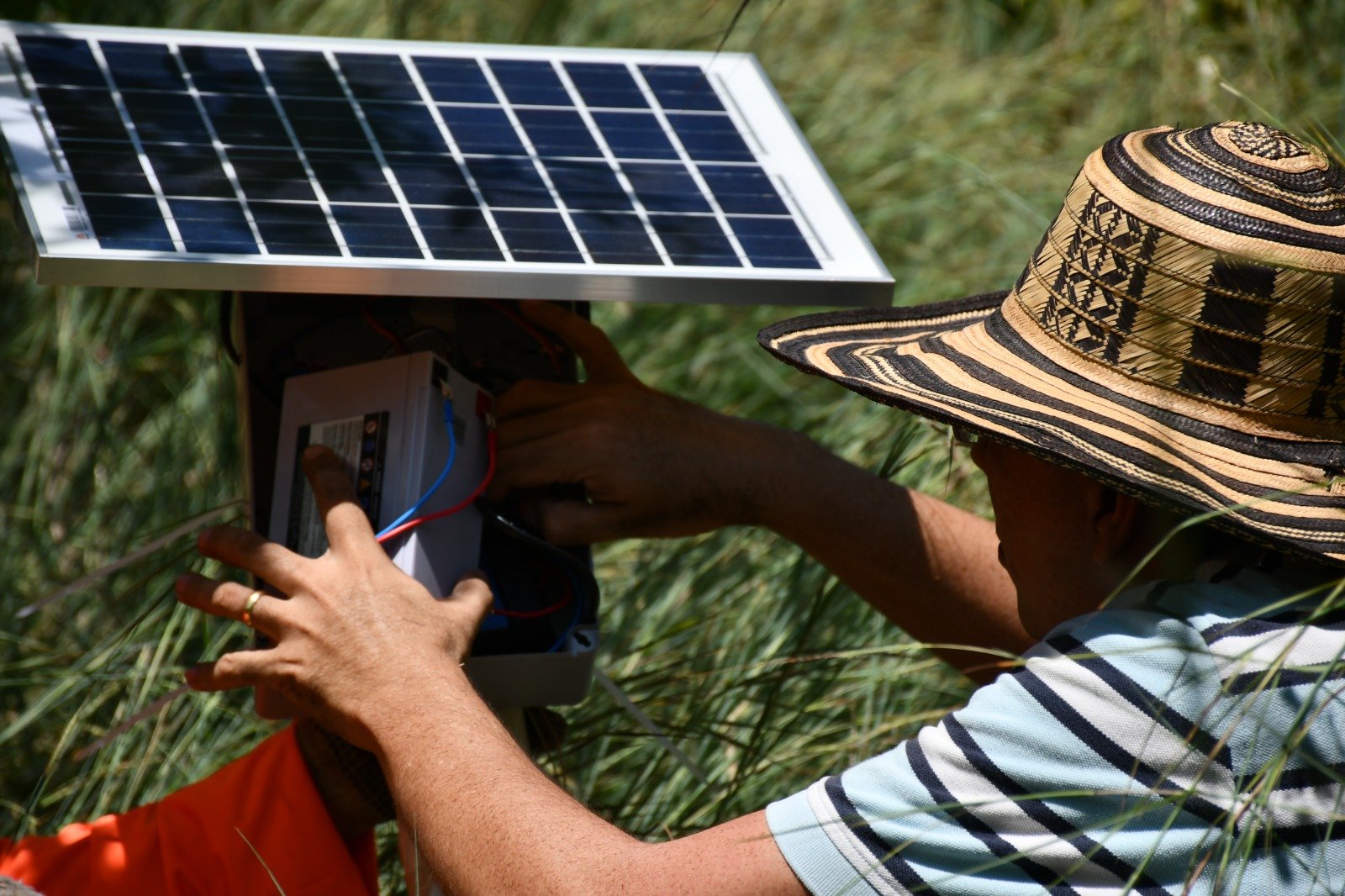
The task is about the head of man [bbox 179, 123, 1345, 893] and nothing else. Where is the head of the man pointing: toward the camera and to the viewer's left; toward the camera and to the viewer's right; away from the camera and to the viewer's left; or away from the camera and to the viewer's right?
away from the camera and to the viewer's left

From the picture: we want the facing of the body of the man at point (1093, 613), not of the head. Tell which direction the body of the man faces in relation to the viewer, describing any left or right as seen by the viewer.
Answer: facing away from the viewer and to the left of the viewer

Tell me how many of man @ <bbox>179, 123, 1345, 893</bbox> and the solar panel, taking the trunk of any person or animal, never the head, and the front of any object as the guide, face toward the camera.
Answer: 1

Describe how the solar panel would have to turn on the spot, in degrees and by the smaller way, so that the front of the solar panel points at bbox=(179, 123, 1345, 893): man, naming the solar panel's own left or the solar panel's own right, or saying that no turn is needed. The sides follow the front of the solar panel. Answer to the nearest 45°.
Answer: approximately 45° to the solar panel's own left

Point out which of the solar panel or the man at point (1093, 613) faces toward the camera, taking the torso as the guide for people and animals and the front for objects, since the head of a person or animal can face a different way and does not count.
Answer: the solar panel

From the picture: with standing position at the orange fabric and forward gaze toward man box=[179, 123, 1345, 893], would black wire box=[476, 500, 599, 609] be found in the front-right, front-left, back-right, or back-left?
front-left

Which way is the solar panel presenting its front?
toward the camera
